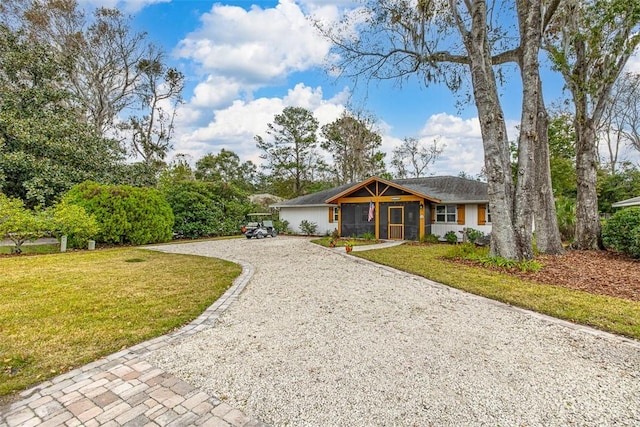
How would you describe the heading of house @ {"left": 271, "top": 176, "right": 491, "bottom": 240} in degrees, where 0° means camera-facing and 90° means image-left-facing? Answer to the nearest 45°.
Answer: approximately 0°

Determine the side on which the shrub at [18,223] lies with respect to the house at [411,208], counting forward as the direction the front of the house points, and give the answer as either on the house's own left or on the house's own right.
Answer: on the house's own right

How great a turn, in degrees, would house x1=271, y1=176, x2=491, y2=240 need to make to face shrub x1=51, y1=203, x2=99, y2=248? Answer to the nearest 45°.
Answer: approximately 45° to its right

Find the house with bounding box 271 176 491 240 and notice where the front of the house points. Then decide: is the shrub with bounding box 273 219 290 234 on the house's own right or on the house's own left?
on the house's own right

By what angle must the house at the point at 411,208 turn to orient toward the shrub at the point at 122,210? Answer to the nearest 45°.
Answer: approximately 90° to its right

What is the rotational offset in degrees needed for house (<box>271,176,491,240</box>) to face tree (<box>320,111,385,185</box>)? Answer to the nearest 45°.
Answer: approximately 180°

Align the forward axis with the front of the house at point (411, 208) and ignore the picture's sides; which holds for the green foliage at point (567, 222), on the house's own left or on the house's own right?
on the house's own left

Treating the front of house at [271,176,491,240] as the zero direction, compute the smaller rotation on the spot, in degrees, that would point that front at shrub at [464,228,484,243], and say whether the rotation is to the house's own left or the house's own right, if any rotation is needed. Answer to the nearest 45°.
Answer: approximately 45° to the house's own left

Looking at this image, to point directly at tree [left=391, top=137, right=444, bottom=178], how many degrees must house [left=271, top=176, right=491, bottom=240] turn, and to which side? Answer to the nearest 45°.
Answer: approximately 180°

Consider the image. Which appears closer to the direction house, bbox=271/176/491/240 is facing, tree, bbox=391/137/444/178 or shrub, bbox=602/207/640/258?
the shrub

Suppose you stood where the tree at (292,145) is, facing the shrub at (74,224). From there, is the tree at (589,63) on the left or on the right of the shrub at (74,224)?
left

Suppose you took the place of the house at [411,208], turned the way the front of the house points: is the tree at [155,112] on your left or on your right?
on your right

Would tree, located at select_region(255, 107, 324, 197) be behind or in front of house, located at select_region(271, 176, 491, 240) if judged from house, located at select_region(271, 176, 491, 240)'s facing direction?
behind

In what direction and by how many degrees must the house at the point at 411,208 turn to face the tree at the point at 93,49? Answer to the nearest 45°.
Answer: approximately 90° to its right
